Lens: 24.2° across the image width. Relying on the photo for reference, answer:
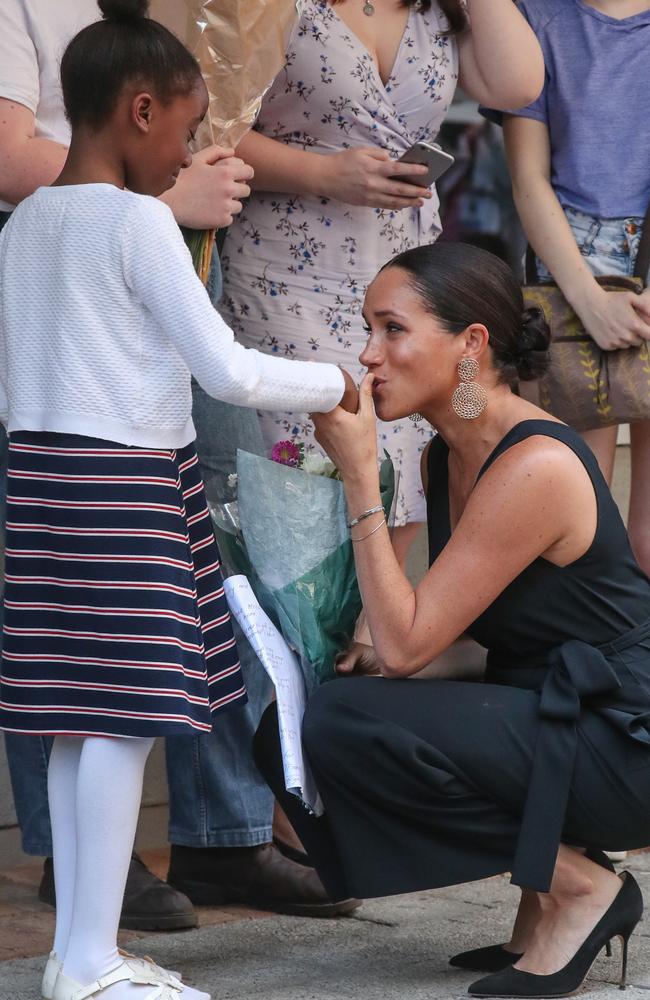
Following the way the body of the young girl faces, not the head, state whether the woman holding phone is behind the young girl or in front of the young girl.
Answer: in front

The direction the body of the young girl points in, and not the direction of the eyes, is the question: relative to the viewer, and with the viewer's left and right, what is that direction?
facing away from the viewer and to the right of the viewer
